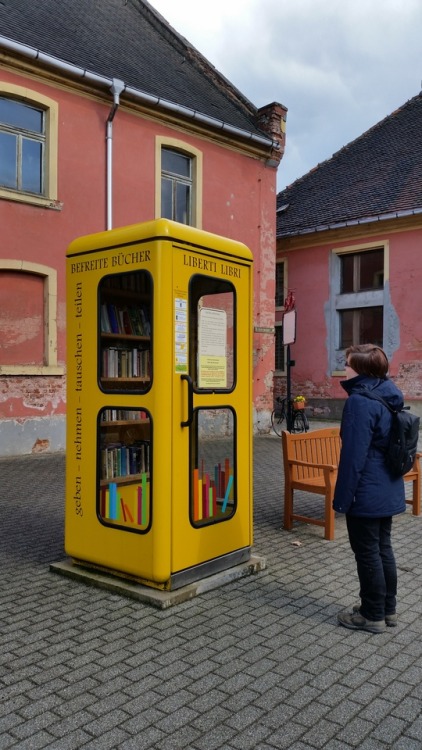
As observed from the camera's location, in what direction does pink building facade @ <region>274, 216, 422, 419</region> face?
facing the viewer and to the left of the viewer

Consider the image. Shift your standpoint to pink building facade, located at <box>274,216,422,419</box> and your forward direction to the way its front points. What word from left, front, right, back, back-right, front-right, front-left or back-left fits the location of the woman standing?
front-left

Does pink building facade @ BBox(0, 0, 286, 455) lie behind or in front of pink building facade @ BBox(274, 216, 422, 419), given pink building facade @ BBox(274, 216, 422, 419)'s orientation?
in front

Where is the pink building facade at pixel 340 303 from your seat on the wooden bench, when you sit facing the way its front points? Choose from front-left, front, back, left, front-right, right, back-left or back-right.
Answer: back-left

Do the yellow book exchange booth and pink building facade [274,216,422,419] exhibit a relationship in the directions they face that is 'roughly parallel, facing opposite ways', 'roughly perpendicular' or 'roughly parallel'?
roughly perpendicular

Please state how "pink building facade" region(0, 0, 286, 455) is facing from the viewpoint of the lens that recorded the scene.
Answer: facing the viewer and to the right of the viewer

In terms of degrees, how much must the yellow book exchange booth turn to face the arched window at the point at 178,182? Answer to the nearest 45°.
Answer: approximately 135° to its left

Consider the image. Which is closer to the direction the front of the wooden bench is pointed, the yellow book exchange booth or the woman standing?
the woman standing

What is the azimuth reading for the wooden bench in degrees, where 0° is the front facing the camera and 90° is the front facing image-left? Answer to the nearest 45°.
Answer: approximately 315°

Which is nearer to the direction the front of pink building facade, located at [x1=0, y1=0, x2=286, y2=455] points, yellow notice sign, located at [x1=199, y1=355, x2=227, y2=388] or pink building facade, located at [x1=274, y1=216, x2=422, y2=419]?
the yellow notice sign

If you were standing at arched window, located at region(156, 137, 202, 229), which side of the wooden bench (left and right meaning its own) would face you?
back

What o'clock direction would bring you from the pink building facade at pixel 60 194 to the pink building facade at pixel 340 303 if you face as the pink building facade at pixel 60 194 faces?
the pink building facade at pixel 340 303 is roughly at 9 o'clock from the pink building facade at pixel 60 194.

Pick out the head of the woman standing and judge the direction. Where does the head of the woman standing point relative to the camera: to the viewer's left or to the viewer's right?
to the viewer's left

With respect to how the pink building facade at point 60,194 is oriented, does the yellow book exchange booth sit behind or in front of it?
in front

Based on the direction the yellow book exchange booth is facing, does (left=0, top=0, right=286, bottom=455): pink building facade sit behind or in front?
behind

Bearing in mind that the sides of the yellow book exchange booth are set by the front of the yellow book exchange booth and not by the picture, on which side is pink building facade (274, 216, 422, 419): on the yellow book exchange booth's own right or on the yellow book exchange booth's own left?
on the yellow book exchange booth's own left
